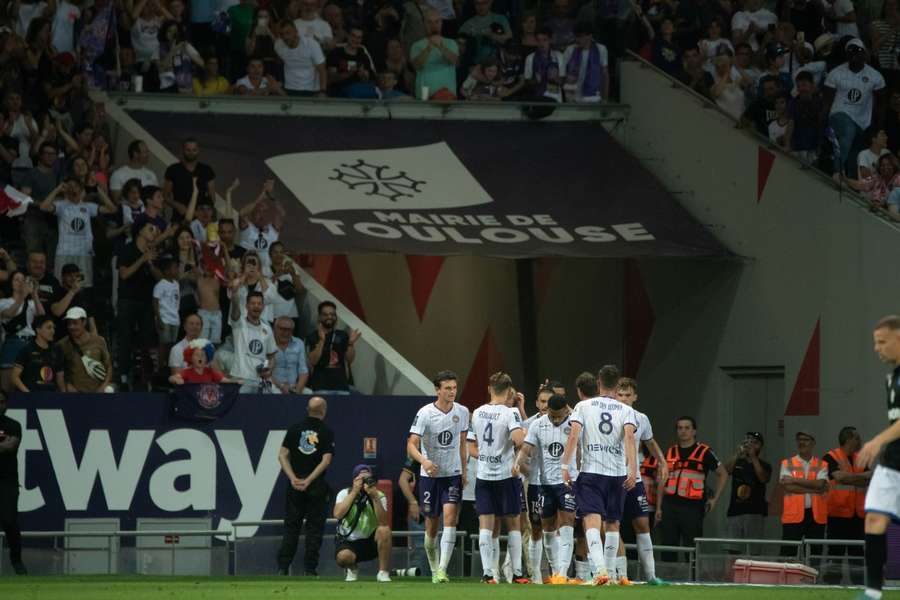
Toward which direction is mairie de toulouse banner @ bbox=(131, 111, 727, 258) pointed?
toward the camera

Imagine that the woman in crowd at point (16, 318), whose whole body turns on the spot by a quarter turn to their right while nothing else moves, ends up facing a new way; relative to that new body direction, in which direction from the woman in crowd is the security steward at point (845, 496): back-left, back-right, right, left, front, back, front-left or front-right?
back-left

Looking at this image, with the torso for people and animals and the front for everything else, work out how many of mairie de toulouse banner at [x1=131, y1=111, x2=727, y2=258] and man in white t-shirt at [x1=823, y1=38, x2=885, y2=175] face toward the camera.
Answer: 2

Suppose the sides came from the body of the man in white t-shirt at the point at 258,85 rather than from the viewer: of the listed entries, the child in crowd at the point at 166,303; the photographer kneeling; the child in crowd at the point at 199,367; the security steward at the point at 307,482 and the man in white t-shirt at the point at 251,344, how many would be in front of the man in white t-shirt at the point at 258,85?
5

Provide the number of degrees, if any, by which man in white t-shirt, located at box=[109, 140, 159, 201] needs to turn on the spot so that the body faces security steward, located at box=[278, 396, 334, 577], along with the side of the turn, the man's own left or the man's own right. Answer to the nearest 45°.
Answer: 0° — they already face them

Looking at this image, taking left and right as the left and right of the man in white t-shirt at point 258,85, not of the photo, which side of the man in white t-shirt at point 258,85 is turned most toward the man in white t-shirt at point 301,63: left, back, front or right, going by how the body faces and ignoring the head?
left

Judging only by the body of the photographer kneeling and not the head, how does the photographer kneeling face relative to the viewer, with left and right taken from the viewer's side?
facing the viewer

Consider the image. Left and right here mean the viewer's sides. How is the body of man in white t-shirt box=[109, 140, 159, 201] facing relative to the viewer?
facing the viewer and to the right of the viewer

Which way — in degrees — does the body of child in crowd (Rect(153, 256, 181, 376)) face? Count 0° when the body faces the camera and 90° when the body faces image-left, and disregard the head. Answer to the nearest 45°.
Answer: approximately 315°

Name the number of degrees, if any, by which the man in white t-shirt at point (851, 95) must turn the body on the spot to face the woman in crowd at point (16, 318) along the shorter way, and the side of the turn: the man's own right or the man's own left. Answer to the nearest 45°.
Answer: approximately 45° to the man's own right

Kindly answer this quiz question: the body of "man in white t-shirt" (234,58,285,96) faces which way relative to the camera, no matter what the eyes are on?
toward the camera

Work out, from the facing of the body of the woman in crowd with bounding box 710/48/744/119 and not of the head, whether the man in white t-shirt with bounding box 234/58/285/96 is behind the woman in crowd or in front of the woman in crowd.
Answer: in front

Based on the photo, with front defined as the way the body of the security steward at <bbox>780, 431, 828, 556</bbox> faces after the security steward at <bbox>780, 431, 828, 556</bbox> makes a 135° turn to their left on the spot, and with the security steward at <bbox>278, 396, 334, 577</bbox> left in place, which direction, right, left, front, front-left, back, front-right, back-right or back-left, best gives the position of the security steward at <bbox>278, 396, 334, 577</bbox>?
back
